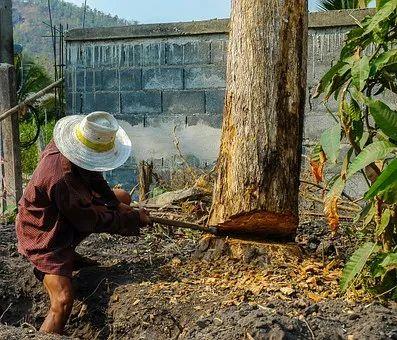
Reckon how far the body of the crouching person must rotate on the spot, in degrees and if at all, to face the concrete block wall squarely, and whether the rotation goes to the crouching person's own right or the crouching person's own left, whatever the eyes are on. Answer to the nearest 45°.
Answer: approximately 90° to the crouching person's own left

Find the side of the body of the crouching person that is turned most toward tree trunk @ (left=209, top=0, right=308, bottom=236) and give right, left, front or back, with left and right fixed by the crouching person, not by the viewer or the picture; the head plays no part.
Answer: front

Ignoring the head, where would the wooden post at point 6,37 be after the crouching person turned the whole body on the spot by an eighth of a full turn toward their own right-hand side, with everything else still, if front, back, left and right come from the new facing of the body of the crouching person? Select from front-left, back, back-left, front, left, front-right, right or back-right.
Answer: back-left

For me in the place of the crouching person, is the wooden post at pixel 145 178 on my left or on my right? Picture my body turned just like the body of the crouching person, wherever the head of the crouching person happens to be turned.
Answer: on my left

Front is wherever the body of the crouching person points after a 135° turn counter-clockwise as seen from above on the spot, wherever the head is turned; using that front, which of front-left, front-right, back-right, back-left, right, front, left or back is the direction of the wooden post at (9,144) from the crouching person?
front-right

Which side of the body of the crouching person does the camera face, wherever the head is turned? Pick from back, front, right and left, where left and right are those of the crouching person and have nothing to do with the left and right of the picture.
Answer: right

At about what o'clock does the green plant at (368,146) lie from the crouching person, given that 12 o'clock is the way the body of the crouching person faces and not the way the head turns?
The green plant is roughly at 1 o'clock from the crouching person.
